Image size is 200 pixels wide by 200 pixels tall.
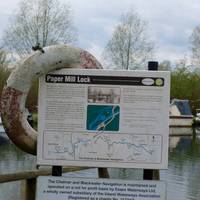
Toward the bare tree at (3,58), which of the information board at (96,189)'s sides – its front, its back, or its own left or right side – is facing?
back

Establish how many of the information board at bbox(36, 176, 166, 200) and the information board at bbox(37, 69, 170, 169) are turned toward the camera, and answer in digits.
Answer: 2

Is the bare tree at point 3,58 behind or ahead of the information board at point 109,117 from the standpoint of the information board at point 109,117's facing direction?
behind

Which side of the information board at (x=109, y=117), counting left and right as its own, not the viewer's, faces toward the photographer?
front

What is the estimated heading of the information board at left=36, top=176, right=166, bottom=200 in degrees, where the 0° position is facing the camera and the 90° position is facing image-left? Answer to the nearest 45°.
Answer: approximately 0°
